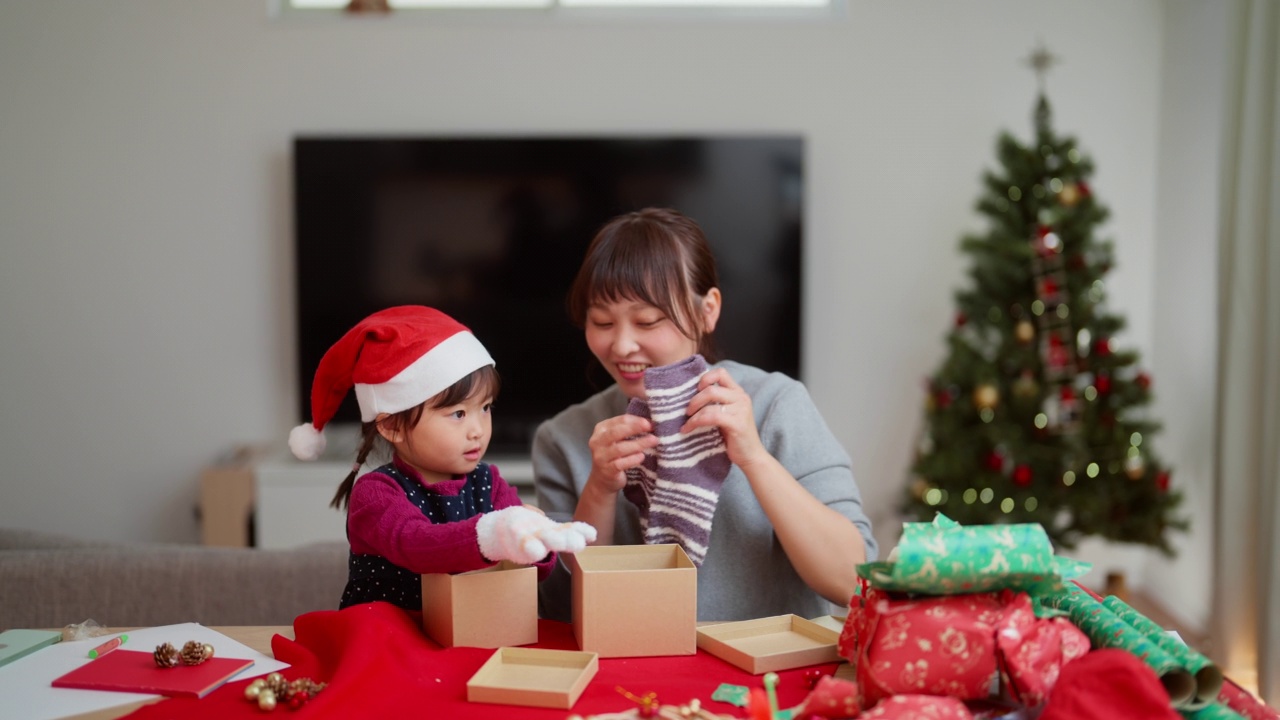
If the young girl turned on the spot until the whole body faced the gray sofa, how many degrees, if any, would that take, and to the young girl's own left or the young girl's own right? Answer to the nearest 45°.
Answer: approximately 180°

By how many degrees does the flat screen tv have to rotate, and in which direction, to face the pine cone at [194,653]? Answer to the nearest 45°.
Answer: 0° — it already faces it

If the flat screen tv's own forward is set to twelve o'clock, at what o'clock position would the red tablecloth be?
The red tablecloth is roughly at 12 o'clock from the flat screen tv.

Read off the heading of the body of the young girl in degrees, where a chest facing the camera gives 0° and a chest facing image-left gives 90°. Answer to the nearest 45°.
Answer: approximately 315°

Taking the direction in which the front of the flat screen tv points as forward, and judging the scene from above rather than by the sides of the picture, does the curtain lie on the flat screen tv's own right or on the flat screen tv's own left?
on the flat screen tv's own left
